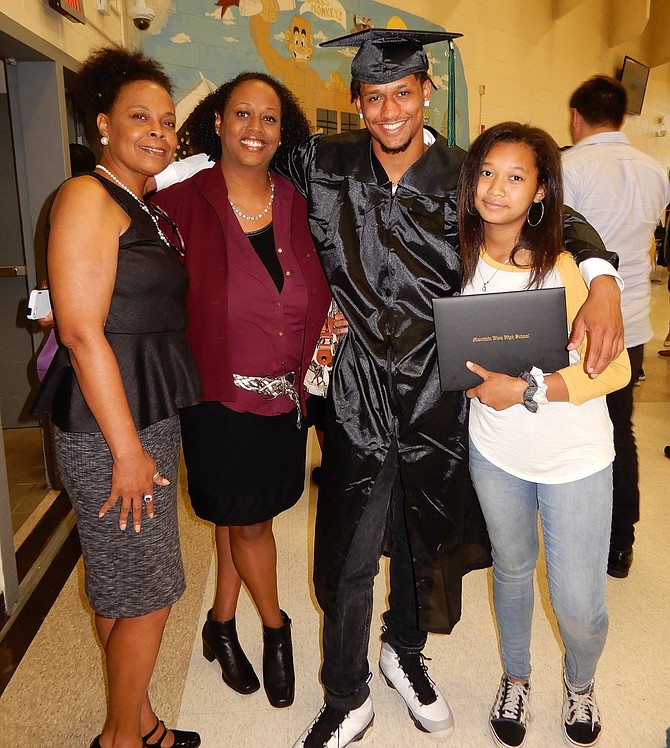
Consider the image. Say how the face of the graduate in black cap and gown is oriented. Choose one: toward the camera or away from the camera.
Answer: toward the camera

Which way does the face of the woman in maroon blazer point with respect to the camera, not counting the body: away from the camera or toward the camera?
toward the camera

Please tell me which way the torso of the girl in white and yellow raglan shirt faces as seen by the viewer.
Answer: toward the camera

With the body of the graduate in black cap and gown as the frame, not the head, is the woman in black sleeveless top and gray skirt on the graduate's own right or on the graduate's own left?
on the graduate's own right

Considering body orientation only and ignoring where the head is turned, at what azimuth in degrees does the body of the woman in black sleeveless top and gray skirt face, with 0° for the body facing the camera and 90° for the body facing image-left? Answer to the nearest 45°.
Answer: approximately 315°

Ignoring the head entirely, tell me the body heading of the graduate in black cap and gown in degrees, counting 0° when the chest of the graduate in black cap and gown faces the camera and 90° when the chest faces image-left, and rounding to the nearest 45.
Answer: approximately 0°

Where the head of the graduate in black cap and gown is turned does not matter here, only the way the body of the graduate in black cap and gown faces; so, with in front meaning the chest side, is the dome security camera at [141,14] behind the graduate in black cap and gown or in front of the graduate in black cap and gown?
behind
